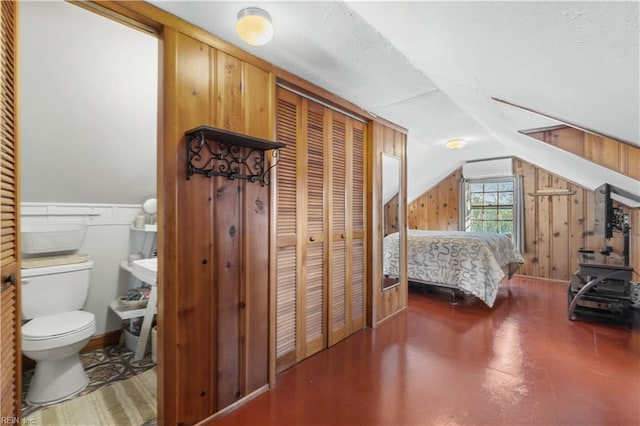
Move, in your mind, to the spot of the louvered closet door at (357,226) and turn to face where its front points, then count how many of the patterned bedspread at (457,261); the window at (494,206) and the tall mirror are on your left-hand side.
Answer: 3

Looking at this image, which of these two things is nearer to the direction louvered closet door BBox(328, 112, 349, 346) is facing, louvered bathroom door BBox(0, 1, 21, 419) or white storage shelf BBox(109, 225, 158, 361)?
the louvered bathroom door

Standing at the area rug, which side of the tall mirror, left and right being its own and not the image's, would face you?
right

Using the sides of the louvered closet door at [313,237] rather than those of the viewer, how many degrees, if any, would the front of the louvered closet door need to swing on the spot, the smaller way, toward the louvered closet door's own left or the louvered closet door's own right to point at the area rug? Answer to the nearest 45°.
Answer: approximately 90° to the louvered closet door's own right

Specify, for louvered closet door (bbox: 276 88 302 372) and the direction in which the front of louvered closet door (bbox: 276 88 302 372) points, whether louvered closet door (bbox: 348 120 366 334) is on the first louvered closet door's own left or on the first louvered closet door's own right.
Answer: on the first louvered closet door's own left

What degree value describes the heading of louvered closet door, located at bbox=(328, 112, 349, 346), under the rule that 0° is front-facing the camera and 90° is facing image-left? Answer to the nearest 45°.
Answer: approximately 315°

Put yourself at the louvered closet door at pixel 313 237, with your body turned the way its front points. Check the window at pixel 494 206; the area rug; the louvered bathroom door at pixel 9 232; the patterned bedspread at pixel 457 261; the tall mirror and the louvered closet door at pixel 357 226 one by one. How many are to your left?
4
